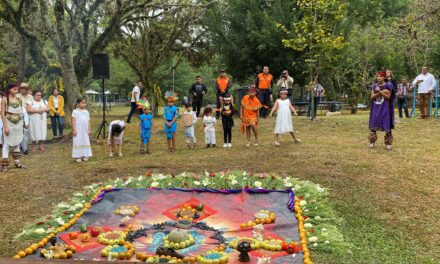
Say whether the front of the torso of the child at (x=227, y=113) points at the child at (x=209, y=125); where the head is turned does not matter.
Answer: no

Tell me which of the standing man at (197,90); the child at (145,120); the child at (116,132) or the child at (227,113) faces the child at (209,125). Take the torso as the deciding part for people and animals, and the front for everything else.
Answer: the standing man

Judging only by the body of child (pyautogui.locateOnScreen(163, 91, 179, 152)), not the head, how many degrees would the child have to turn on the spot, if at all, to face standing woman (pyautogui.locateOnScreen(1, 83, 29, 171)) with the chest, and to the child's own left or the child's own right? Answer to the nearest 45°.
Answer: approximately 45° to the child's own right

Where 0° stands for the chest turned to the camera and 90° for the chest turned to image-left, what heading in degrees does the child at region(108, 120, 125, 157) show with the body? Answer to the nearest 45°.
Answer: approximately 0°

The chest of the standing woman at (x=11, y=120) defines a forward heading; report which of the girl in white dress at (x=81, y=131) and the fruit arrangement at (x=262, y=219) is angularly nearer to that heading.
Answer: the fruit arrangement

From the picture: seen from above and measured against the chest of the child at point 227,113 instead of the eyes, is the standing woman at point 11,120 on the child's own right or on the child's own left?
on the child's own right

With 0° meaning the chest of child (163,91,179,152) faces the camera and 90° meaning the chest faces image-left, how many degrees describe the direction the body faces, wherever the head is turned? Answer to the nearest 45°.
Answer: approximately 0°

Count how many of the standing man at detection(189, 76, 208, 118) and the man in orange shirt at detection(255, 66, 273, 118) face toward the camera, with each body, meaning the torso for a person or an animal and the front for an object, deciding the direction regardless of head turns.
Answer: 2

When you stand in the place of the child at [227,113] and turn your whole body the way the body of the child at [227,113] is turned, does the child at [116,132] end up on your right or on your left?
on your right

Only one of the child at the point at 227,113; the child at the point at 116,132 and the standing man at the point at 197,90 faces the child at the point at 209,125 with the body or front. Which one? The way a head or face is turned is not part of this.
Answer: the standing man

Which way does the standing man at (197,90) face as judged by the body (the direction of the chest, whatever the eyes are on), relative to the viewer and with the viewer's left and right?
facing the viewer

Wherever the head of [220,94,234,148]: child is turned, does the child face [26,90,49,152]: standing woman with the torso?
no

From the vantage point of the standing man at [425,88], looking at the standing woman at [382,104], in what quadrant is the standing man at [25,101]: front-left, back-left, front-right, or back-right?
front-right

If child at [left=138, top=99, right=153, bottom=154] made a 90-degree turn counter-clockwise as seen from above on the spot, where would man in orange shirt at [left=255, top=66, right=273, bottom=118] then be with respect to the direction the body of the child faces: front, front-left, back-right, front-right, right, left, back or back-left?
front-left

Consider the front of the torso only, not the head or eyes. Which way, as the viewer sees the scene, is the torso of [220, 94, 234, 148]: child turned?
toward the camera

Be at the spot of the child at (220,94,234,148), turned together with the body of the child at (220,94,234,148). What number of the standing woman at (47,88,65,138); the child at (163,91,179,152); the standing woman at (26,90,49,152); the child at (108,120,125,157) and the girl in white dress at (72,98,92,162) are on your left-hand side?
0

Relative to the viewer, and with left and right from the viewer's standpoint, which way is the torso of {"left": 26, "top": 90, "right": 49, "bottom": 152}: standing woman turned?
facing the viewer and to the right of the viewer
